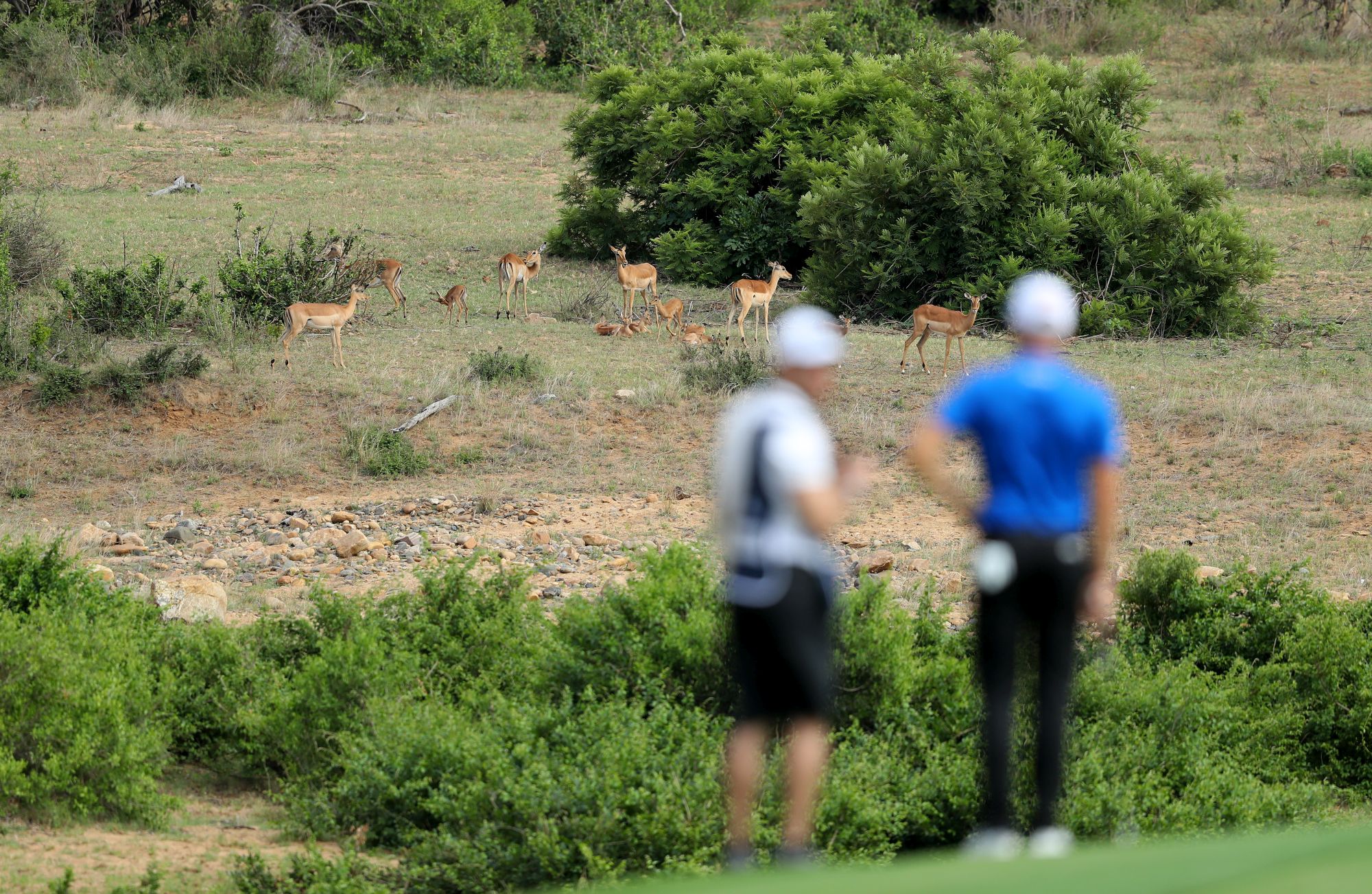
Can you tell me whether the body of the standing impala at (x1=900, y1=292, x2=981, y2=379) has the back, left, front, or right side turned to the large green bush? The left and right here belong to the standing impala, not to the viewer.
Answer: left

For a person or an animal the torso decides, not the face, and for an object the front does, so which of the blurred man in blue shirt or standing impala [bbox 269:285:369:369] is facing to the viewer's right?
the standing impala

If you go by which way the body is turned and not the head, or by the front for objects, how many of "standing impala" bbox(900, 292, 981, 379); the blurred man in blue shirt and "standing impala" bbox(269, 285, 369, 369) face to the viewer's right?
2

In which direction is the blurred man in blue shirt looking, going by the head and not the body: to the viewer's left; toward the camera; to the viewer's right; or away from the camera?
away from the camera

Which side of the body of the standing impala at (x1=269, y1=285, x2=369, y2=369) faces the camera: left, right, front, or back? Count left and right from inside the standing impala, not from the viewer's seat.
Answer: right

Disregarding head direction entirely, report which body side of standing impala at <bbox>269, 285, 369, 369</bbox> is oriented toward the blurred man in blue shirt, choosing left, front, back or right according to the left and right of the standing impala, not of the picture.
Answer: right

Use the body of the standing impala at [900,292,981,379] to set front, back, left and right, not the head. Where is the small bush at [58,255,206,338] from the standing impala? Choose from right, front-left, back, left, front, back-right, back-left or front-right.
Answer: back

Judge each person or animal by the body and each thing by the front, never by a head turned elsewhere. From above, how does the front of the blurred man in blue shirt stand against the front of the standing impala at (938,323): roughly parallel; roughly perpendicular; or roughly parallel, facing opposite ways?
roughly perpendicular

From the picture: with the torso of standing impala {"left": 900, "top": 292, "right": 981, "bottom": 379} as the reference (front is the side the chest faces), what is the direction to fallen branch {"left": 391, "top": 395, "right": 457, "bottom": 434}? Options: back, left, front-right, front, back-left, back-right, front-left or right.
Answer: back-right

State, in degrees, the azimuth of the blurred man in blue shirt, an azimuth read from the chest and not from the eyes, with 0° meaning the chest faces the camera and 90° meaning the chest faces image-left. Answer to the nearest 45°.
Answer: approximately 180°

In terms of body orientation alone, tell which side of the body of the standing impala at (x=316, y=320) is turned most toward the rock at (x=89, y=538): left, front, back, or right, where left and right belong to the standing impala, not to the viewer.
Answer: right

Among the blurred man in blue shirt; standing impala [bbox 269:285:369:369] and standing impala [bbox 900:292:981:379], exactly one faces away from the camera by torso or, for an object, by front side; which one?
the blurred man in blue shirt

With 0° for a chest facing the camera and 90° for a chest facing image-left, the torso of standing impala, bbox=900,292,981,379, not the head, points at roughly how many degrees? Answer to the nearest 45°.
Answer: approximately 270°
